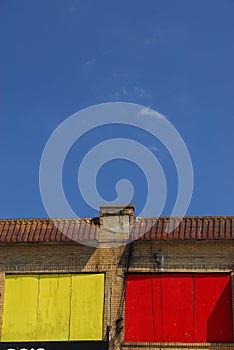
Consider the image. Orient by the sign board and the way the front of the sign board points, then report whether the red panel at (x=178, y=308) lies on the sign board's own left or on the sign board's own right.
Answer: on the sign board's own left

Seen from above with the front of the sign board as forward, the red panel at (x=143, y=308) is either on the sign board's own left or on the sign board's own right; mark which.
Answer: on the sign board's own left

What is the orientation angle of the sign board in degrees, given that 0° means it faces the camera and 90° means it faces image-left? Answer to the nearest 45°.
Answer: approximately 0°

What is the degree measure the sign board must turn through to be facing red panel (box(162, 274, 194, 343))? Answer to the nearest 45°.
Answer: approximately 90° to its left

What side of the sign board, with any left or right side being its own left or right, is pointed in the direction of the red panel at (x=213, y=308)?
left
